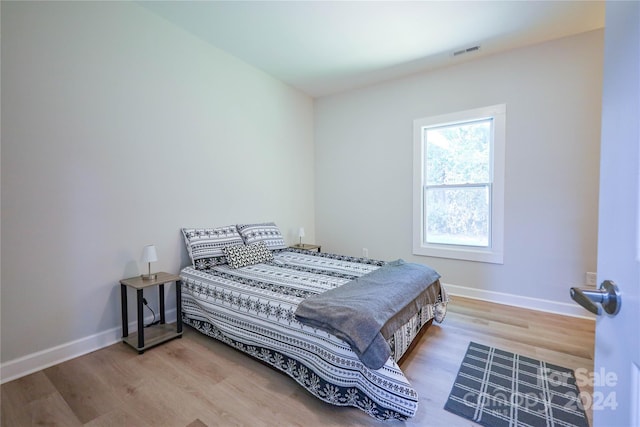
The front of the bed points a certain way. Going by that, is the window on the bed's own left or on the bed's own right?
on the bed's own left

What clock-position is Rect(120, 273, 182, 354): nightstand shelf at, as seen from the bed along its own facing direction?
The nightstand shelf is roughly at 5 o'clock from the bed.

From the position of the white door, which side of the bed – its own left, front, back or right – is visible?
front

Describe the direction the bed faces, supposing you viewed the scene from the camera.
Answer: facing the viewer and to the right of the viewer

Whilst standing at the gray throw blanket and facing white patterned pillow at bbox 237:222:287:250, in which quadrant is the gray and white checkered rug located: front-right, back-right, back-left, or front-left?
back-right
